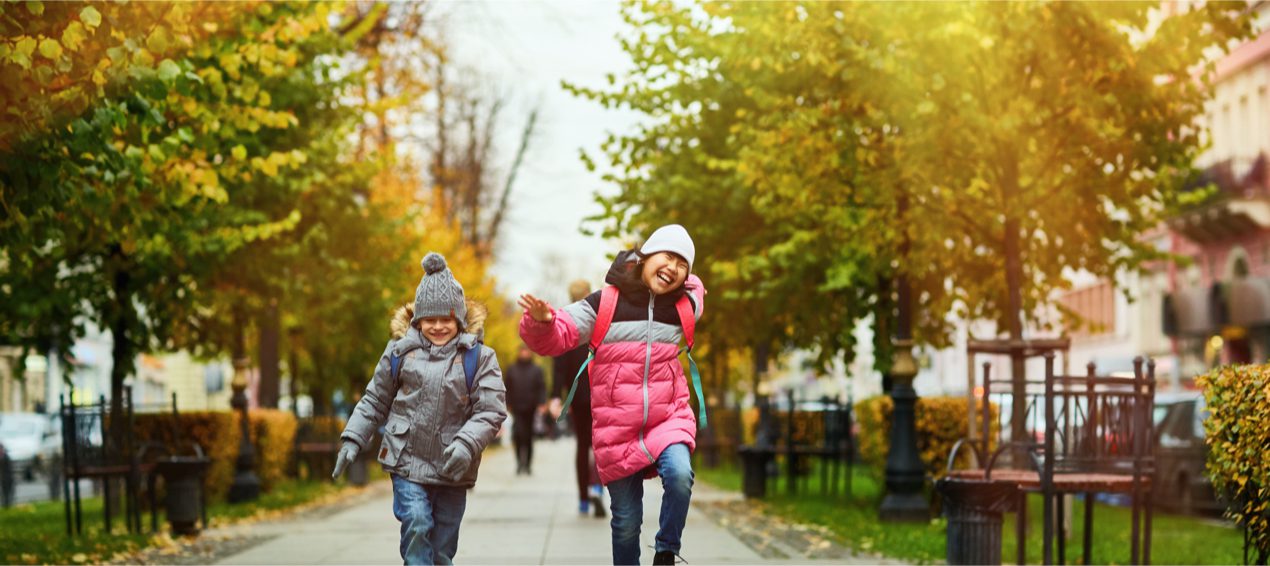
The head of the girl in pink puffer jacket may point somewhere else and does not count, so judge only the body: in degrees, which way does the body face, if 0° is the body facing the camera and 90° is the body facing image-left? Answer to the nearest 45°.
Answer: approximately 0°

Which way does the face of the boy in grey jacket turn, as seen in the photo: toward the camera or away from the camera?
toward the camera

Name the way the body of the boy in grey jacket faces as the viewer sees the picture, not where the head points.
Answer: toward the camera

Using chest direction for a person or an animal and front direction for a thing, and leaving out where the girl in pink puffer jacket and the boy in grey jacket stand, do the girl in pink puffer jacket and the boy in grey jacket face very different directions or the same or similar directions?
same or similar directions

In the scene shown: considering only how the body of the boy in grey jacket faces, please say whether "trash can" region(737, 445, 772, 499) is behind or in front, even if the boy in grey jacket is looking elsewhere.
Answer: behind

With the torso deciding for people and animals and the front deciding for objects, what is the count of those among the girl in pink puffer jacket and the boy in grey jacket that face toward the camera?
2

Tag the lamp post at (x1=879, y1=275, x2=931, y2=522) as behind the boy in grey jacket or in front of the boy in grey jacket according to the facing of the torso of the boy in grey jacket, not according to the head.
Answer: behind

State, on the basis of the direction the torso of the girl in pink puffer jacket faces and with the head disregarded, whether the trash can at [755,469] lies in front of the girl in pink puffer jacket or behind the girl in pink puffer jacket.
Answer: behind

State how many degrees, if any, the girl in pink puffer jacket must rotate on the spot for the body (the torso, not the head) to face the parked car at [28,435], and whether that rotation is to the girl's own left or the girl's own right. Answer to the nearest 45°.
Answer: approximately 180°

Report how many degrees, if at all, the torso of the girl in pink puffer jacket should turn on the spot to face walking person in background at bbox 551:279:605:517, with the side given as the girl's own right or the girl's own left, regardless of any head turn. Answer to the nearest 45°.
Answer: approximately 180°
